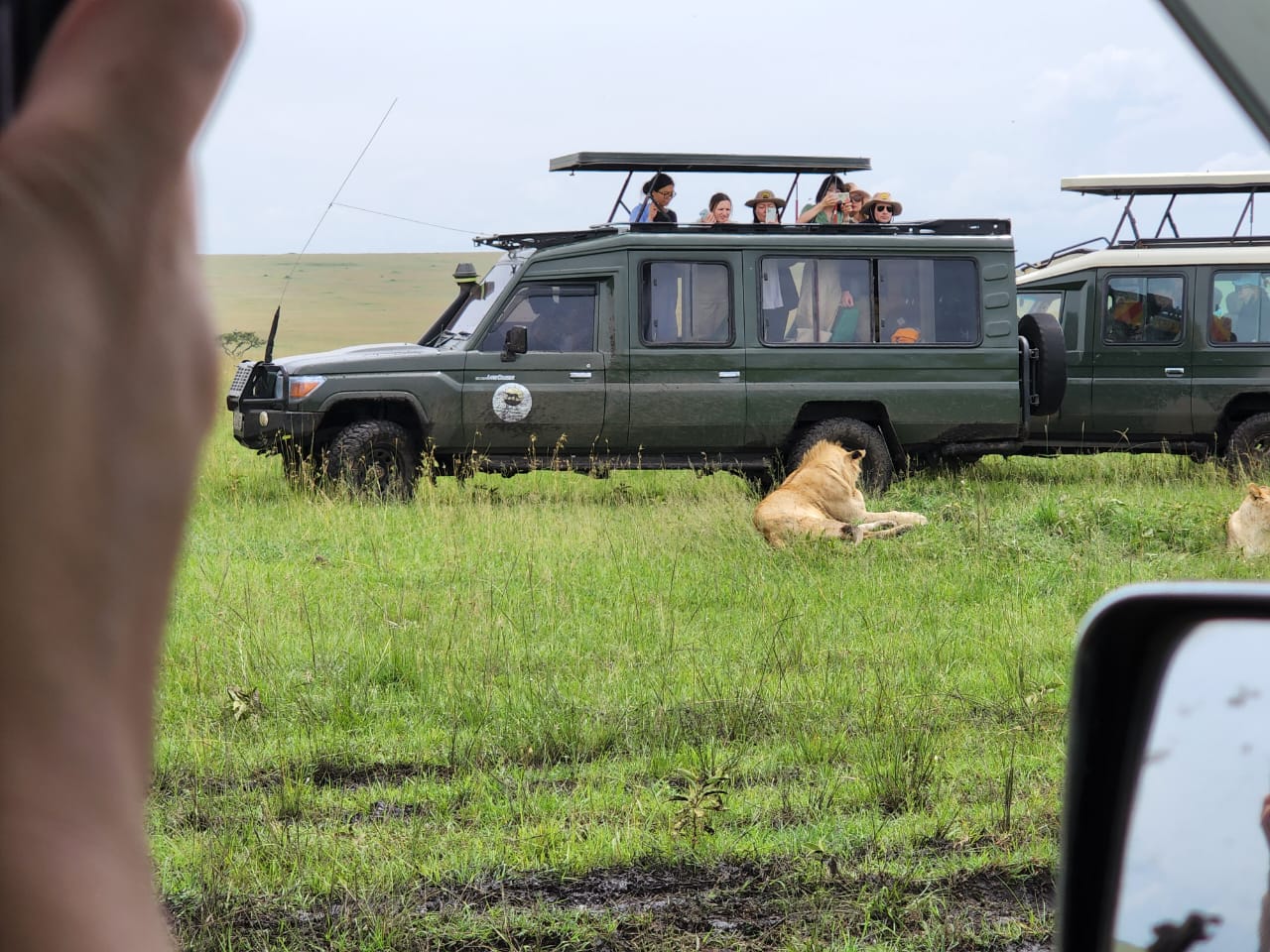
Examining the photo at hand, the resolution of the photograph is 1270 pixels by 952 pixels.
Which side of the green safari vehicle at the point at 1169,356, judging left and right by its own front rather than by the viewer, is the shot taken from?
left

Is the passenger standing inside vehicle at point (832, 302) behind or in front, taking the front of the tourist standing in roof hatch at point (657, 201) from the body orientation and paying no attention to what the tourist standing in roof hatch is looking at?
in front

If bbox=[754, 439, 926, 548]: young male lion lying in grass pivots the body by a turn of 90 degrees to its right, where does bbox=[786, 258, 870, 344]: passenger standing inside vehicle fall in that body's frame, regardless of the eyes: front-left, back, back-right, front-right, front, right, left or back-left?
back-left

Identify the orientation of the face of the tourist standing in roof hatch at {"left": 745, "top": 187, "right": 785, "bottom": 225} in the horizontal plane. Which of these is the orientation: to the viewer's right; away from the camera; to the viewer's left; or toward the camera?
toward the camera

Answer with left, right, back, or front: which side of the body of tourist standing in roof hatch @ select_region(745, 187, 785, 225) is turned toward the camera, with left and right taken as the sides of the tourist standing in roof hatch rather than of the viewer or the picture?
front

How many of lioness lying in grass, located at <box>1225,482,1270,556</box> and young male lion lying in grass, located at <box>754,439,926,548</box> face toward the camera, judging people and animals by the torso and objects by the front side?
0

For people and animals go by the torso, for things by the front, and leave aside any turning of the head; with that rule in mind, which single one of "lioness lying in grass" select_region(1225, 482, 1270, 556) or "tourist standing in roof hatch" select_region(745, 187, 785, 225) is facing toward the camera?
the tourist standing in roof hatch

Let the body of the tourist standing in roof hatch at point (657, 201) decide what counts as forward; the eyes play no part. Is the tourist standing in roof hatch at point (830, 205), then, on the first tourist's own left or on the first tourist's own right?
on the first tourist's own left

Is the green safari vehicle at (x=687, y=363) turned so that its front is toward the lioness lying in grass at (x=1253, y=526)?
no

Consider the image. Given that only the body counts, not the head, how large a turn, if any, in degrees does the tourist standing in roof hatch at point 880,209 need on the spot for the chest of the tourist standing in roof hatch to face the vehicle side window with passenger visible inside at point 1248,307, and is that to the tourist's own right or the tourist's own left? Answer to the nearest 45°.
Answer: approximately 90° to the tourist's own left

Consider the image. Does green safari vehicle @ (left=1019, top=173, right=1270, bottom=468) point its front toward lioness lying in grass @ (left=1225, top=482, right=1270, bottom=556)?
no

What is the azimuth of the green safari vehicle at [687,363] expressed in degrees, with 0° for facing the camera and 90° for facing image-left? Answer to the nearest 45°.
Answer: approximately 90°

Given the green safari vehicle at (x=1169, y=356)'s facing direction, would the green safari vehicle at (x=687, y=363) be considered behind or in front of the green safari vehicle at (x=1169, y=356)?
in front

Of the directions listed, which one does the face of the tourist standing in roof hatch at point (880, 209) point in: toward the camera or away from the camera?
toward the camera

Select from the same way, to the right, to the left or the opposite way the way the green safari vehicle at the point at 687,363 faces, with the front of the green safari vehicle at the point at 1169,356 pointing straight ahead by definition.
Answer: the same way
